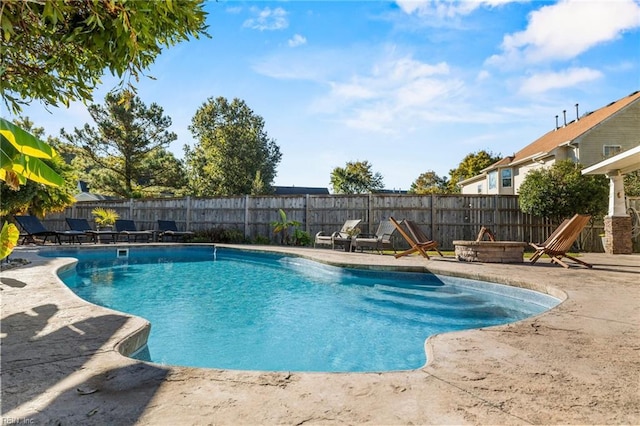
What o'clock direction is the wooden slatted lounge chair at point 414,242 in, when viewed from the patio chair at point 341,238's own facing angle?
The wooden slatted lounge chair is roughly at 8 o'clock from the patio chair.

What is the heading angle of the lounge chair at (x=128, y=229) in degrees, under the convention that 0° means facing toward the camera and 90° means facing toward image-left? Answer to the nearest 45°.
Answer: approximately 315°

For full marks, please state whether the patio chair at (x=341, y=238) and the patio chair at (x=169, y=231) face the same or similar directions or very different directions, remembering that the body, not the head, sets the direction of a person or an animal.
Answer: very different directions

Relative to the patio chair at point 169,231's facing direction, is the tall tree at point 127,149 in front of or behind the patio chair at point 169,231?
behind

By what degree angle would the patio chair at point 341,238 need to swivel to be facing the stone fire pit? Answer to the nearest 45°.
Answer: approximately 135° to its left

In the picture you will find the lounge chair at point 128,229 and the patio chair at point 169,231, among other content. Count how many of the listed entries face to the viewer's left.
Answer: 0

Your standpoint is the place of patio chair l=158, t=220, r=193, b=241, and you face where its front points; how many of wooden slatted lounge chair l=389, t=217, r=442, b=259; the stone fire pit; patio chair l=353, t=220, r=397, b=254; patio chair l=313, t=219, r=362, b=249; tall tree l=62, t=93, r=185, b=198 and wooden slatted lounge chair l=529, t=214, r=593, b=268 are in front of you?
5

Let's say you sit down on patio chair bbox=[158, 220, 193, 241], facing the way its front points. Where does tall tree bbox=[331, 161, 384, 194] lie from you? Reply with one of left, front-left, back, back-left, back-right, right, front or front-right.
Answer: left

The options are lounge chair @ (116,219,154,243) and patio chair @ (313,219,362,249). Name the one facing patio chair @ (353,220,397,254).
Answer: the lounge chair

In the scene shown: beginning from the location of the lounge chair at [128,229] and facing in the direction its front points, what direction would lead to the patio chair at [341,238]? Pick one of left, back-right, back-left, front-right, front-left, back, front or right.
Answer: front

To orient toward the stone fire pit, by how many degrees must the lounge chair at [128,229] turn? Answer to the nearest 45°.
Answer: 0° — it already faces it

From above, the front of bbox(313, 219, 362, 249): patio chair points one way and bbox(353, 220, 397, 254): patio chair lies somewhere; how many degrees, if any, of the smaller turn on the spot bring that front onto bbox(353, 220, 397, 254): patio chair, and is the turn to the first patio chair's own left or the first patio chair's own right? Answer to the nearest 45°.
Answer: approximately 135° to the first patio chair's own left

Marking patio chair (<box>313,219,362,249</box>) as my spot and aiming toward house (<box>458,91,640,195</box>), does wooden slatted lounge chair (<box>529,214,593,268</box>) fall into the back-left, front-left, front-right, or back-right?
front-right

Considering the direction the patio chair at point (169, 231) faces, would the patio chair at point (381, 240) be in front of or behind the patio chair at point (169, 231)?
in front
